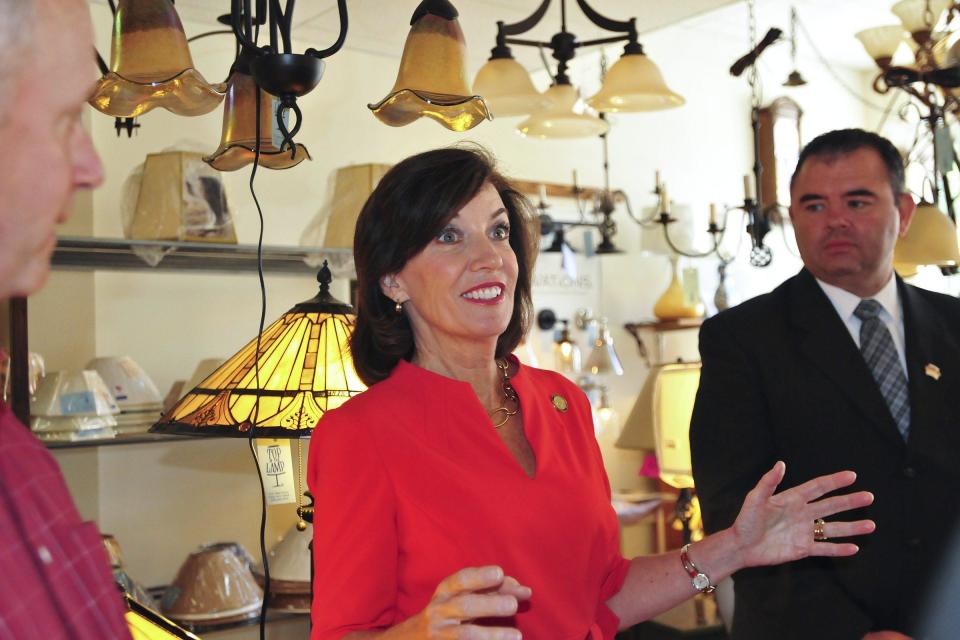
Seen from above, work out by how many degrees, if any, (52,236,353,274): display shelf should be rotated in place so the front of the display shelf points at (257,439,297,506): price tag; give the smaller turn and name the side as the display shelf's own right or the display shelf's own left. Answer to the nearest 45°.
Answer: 0° — it already faces it

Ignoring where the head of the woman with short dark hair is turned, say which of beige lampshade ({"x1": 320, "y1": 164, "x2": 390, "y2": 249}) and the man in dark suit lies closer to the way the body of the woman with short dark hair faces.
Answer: the man in dark suit

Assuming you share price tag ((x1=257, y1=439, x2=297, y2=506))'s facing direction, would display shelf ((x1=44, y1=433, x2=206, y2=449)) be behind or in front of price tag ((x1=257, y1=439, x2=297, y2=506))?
behind

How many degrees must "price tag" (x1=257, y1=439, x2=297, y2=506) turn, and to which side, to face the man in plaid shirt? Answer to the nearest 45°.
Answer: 0° — it already faces them

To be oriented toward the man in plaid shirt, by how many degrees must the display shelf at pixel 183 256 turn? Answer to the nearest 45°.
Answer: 0° — it already faces them

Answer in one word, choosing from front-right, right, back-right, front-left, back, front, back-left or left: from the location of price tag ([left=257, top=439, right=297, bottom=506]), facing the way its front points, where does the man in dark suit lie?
left

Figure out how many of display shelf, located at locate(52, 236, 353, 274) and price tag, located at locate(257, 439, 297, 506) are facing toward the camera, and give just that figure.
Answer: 2

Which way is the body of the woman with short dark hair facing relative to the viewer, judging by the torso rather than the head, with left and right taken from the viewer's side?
facing the viewer and to the right of the viewer

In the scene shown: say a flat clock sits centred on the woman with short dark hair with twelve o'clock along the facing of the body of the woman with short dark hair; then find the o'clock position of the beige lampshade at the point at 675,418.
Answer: The beige lampshade is roughly at 8 o'clock from the woman with short dark hair.

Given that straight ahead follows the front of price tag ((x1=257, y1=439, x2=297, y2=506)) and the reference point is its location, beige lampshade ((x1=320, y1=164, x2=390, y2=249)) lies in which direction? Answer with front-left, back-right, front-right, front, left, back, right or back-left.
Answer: back

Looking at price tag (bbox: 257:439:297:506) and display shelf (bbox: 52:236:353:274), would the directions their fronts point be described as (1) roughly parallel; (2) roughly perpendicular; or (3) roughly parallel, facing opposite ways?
roughly parallel

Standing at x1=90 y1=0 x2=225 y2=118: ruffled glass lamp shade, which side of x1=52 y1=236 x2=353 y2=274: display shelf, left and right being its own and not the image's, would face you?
front

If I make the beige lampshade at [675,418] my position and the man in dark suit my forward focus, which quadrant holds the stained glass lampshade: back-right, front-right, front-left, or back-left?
front-right

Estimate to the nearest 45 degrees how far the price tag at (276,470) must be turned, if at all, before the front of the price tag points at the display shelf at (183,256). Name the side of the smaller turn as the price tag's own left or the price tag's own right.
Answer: approximately 180°

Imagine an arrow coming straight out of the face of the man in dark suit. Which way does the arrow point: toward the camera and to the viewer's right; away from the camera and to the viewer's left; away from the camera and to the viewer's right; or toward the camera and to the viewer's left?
toward the camera and to the viewer's left

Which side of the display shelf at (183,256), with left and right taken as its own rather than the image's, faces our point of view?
front

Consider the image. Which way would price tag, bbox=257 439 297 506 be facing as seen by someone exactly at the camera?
facing the viewer
